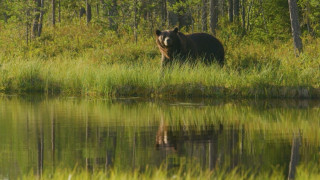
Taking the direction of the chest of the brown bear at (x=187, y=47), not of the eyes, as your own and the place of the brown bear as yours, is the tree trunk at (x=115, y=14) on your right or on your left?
on your right

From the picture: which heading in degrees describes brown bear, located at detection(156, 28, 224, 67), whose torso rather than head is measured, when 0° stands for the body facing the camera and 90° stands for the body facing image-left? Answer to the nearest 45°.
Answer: approximately 45°
